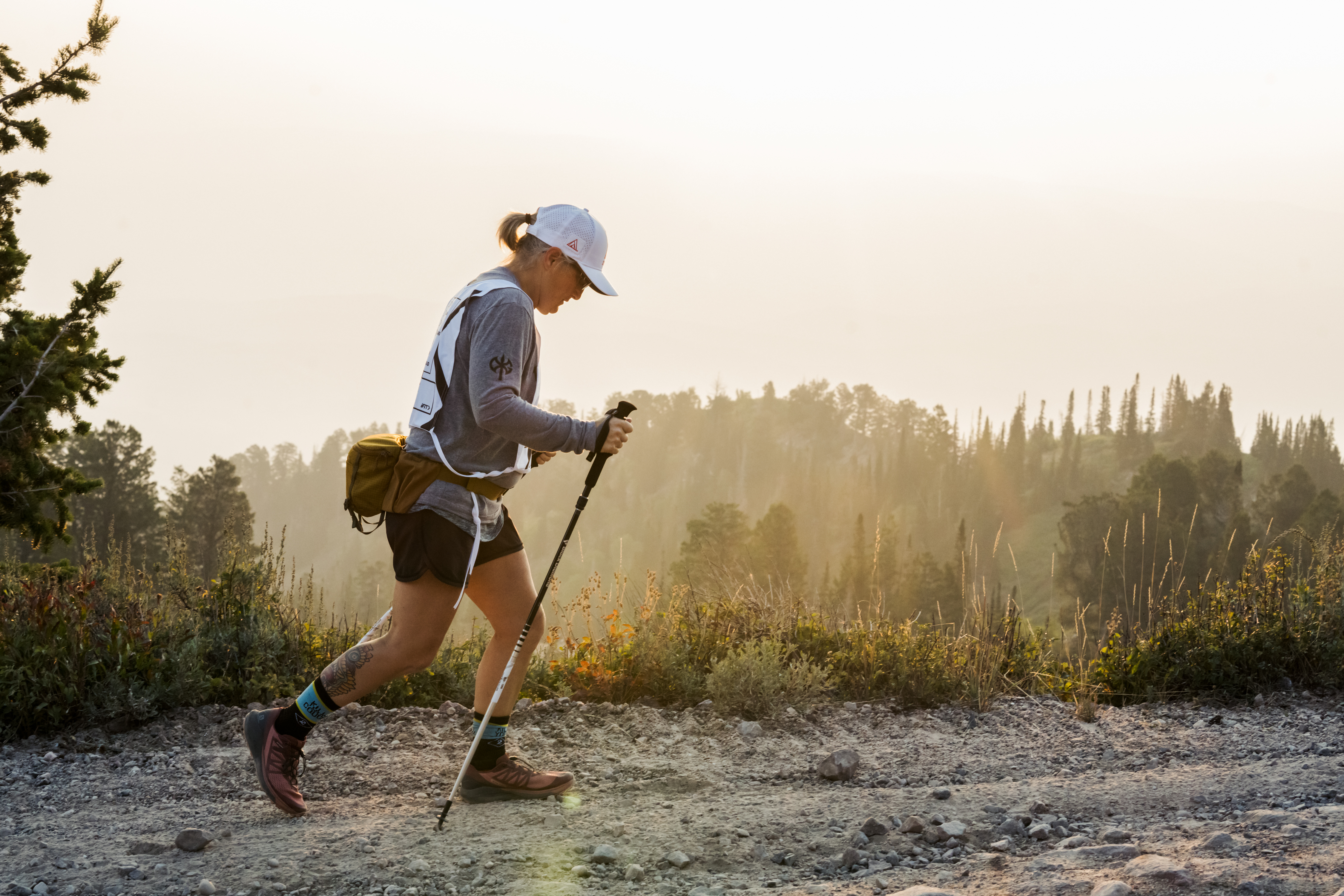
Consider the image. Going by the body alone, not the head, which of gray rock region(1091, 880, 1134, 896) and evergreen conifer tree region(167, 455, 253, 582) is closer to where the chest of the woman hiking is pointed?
the gray rock

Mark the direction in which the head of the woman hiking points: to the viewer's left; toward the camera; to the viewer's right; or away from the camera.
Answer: to the viewer's right

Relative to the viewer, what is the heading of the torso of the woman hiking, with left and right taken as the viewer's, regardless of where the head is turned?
facing to the right of the viewer

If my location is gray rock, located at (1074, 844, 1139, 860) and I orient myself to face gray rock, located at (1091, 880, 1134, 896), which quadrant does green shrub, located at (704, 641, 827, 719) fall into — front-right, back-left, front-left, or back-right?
back-right

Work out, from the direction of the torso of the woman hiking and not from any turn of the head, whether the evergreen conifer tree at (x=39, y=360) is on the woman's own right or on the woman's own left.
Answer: on the woman's own left

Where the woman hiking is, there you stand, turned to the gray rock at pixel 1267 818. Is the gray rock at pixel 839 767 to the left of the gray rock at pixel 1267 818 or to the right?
left

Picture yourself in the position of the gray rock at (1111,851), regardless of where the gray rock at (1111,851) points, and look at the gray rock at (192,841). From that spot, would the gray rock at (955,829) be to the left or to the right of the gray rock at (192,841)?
right

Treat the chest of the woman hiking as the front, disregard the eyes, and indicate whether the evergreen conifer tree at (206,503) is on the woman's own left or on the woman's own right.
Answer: on the woman's own left

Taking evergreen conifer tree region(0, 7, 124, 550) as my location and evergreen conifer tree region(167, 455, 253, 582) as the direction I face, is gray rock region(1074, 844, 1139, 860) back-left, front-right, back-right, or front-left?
back-right
